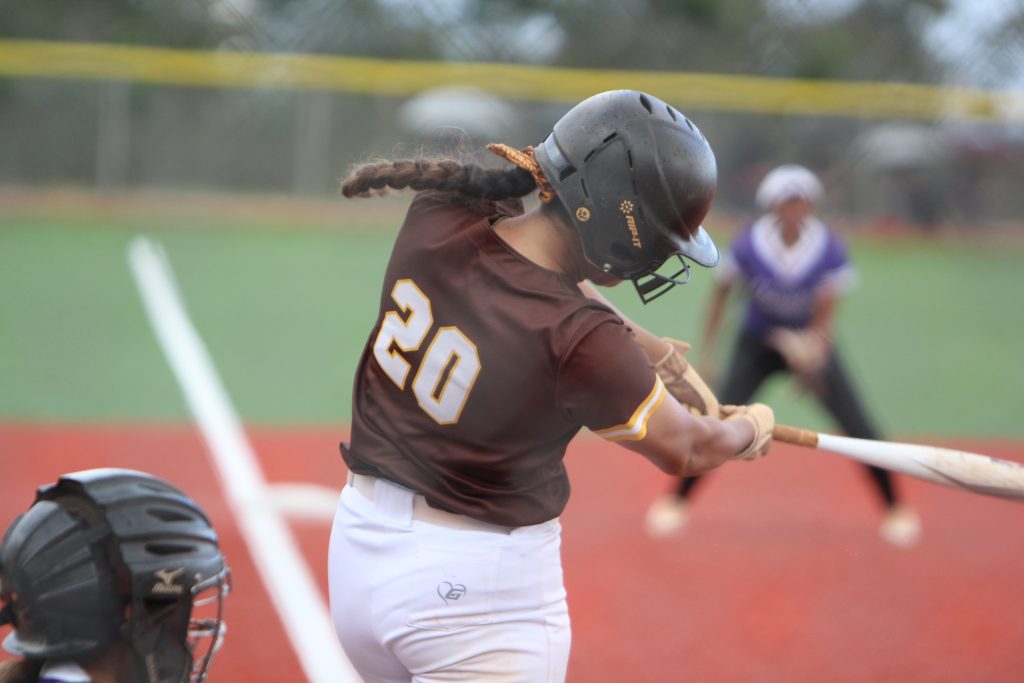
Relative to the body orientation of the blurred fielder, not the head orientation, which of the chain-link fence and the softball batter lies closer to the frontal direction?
the softball batter

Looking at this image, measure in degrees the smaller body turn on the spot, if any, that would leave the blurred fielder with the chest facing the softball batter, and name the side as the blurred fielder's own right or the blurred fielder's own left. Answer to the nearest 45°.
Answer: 0° — they already face them

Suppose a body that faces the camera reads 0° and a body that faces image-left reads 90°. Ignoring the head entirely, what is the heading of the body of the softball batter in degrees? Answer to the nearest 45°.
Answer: approximately 225°

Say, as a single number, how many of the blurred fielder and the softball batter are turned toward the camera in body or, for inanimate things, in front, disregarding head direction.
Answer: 1

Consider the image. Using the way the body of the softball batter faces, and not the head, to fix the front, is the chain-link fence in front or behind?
in front

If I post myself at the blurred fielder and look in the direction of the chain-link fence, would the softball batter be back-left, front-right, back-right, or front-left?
back-left
